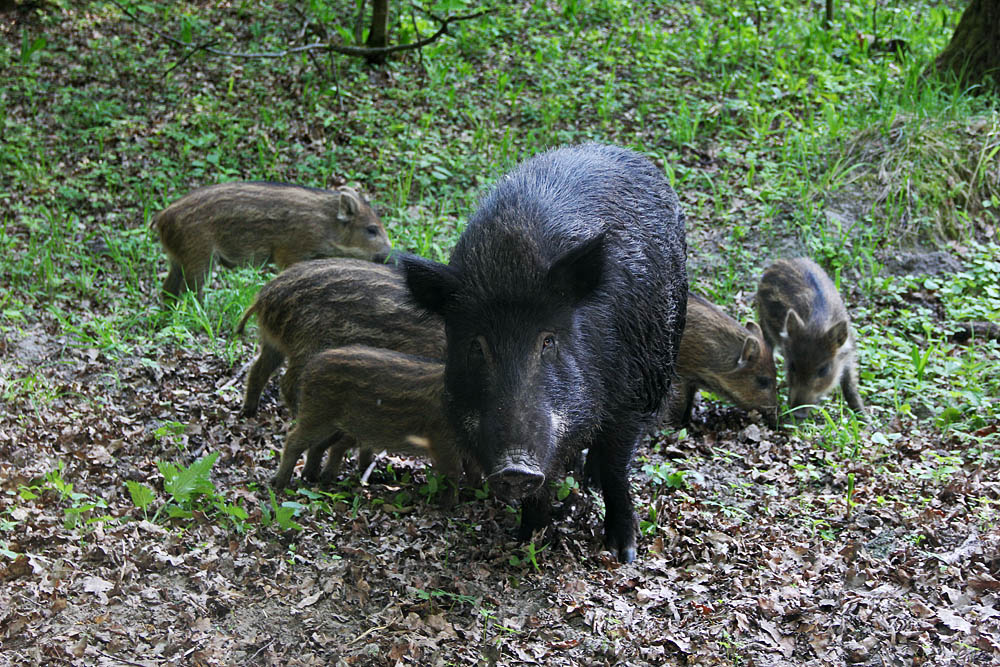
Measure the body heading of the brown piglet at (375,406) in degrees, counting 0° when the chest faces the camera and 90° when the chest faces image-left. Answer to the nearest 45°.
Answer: approximately 270°

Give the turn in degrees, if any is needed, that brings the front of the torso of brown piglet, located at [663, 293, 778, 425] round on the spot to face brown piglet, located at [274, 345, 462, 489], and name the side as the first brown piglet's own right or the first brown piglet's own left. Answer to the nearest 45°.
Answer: approximately 135° to the first brown piglet's own right

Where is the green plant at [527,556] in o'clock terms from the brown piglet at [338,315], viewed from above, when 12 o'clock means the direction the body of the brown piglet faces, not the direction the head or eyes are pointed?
The green plant is roughly at 2 o'clock from the brown piglet.

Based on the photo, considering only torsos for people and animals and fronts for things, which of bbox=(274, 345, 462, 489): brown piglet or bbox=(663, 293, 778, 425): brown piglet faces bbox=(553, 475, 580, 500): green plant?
bbox=(274, 345, 462, 489): brown piglet

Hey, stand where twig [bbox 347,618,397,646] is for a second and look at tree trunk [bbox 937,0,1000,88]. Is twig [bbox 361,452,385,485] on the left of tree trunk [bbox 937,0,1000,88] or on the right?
left

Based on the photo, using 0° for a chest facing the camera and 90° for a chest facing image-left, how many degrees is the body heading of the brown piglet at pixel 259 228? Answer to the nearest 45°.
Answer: approximately 270°

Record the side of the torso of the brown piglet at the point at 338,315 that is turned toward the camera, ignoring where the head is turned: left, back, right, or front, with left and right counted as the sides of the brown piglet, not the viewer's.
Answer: right

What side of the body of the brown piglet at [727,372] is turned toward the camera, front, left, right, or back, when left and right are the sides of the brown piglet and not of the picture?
right

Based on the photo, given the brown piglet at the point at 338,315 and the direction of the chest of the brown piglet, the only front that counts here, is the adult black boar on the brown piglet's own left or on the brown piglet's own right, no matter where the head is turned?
on the brown piglet's own right

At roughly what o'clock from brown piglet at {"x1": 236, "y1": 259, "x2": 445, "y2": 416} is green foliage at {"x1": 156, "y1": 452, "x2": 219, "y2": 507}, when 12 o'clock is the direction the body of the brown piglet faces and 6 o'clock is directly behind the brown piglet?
The green foliage is roughly at 4 o'clock from the brown piglet.

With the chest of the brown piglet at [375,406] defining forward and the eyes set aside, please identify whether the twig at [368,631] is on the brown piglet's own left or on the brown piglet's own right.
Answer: on the brown piglet's own right
